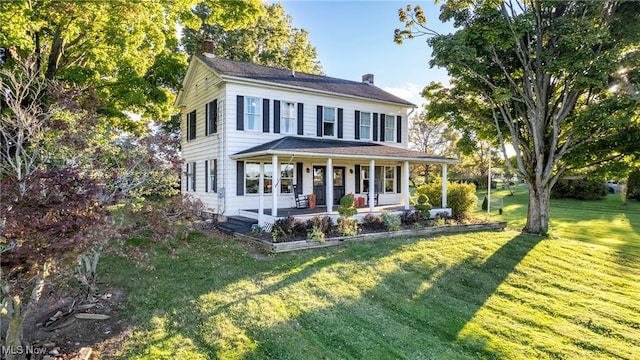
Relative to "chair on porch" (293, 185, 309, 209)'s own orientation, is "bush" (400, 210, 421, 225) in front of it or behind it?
in front

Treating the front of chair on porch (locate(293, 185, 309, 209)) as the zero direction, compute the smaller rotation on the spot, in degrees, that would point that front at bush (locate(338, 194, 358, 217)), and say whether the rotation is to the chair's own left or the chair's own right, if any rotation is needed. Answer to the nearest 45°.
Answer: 0° — it already faces it

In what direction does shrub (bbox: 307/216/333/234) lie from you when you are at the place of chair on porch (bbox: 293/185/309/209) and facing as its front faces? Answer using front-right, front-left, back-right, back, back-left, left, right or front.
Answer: front-right

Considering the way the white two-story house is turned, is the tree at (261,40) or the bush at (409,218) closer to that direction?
the bush

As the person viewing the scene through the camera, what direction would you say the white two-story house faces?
facing the viewer and to the right of the viewer

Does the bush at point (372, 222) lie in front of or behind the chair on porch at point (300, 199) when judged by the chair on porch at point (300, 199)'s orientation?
in front

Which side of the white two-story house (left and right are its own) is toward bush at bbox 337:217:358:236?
front

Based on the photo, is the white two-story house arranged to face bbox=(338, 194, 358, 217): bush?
yes

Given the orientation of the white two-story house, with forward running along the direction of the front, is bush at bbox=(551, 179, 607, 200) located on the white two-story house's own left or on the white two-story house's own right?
on the white two-story house's own left

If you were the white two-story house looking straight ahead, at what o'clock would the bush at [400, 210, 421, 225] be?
The bush is roughly at 11 o'clock from the white two-story house.

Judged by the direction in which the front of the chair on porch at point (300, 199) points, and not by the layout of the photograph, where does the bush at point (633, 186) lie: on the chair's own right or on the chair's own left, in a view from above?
on the chair's own left

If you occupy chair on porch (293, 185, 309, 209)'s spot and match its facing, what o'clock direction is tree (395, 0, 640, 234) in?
The tree is roughly at 11 o'clock from the chair on porch.
